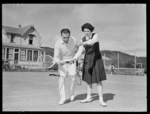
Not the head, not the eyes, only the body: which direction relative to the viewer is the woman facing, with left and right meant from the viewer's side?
facing the viewer and to the left of the viewer

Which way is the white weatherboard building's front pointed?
toward the camera

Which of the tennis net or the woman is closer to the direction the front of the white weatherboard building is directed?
the woman

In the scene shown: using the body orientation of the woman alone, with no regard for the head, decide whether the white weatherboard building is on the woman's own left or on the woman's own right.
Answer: on the woman's own right

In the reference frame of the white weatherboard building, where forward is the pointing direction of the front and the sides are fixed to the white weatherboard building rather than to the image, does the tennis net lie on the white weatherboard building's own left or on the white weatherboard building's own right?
on the white weatherboard building's own left

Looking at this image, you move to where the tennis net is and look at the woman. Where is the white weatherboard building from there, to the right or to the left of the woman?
right

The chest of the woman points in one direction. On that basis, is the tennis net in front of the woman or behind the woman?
behind

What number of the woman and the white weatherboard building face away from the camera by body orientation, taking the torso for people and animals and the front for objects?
0

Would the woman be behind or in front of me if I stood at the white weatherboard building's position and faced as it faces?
in front
